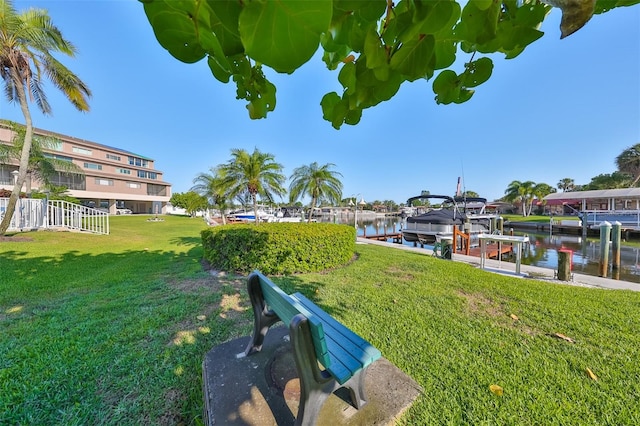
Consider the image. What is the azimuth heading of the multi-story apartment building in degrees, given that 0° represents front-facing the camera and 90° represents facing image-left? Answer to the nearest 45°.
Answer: approximately 315°

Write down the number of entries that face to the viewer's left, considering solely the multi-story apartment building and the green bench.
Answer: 0

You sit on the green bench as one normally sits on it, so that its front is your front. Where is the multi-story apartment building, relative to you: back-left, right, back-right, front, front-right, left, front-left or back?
left

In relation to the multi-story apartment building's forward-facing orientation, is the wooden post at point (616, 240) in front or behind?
in front

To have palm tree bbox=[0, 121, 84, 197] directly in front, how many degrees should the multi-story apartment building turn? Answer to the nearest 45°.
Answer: approximately 45° to its right

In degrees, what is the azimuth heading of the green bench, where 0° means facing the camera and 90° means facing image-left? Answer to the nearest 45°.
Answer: approximately 225°

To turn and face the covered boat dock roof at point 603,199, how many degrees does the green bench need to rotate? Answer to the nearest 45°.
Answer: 0° — it already faces it

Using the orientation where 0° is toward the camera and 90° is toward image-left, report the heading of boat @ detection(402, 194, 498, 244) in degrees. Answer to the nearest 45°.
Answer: approximately 45°

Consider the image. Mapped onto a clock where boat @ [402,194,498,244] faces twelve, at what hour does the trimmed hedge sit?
The trimmed hedge is roughly at 11 o'clock from the boat.

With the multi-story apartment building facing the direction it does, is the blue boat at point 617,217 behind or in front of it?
in front

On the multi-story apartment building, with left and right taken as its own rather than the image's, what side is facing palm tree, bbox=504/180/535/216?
front
